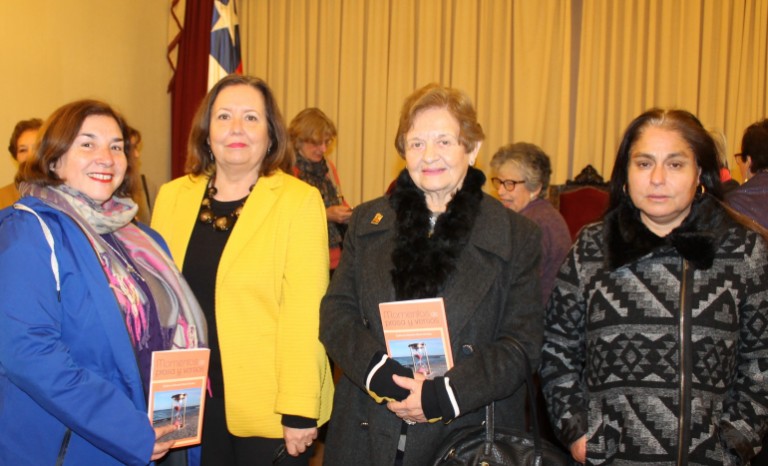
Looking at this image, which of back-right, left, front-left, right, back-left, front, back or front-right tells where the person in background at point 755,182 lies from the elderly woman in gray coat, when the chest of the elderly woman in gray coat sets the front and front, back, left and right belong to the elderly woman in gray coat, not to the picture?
back-left

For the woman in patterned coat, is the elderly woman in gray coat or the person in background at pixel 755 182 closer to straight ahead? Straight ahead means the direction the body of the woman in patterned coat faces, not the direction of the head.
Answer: the elderly woman in gray coat

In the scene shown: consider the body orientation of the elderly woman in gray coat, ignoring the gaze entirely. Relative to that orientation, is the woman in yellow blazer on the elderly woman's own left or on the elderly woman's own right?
on the elderly woman's own right

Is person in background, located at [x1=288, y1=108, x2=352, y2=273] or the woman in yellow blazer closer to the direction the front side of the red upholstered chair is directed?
the woman in yellow blazer

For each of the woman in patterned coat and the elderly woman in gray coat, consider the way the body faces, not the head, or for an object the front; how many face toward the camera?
2

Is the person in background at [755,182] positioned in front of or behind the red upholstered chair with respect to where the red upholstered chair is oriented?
in front

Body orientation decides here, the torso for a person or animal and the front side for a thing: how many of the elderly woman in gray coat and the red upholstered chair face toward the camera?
2

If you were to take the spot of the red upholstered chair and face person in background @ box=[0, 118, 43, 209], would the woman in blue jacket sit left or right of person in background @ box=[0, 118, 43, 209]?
left

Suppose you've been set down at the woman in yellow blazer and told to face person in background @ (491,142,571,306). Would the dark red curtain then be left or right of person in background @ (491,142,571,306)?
left

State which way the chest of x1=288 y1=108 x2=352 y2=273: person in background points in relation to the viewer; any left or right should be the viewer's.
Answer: facing the viewer and to the right of the viewer
